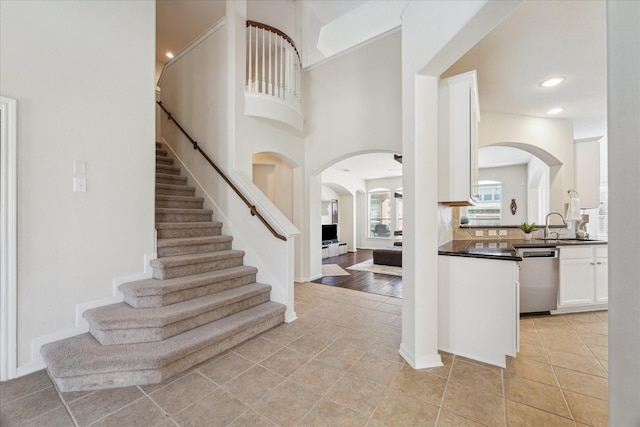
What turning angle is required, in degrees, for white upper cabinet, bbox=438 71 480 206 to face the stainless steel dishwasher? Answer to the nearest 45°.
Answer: approximately 45° to its left

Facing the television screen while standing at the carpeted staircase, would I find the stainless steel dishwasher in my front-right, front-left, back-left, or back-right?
front-right

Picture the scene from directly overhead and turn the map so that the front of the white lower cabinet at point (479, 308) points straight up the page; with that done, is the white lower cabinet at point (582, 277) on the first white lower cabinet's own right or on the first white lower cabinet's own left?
on the first white lower cabinet's own left

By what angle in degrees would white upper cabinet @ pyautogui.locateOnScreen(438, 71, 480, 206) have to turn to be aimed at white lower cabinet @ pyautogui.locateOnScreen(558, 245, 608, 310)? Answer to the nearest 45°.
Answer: approximately 45° to its left

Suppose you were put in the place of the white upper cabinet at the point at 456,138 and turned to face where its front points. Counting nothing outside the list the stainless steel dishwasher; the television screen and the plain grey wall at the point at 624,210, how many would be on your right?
1

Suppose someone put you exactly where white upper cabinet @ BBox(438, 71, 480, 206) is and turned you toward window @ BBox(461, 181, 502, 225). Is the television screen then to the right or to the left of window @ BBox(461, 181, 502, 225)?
left

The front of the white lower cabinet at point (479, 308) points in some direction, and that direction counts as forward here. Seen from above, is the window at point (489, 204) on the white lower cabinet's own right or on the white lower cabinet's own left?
on the white lower cabinet's own left

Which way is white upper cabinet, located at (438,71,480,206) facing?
to the viewer's right
